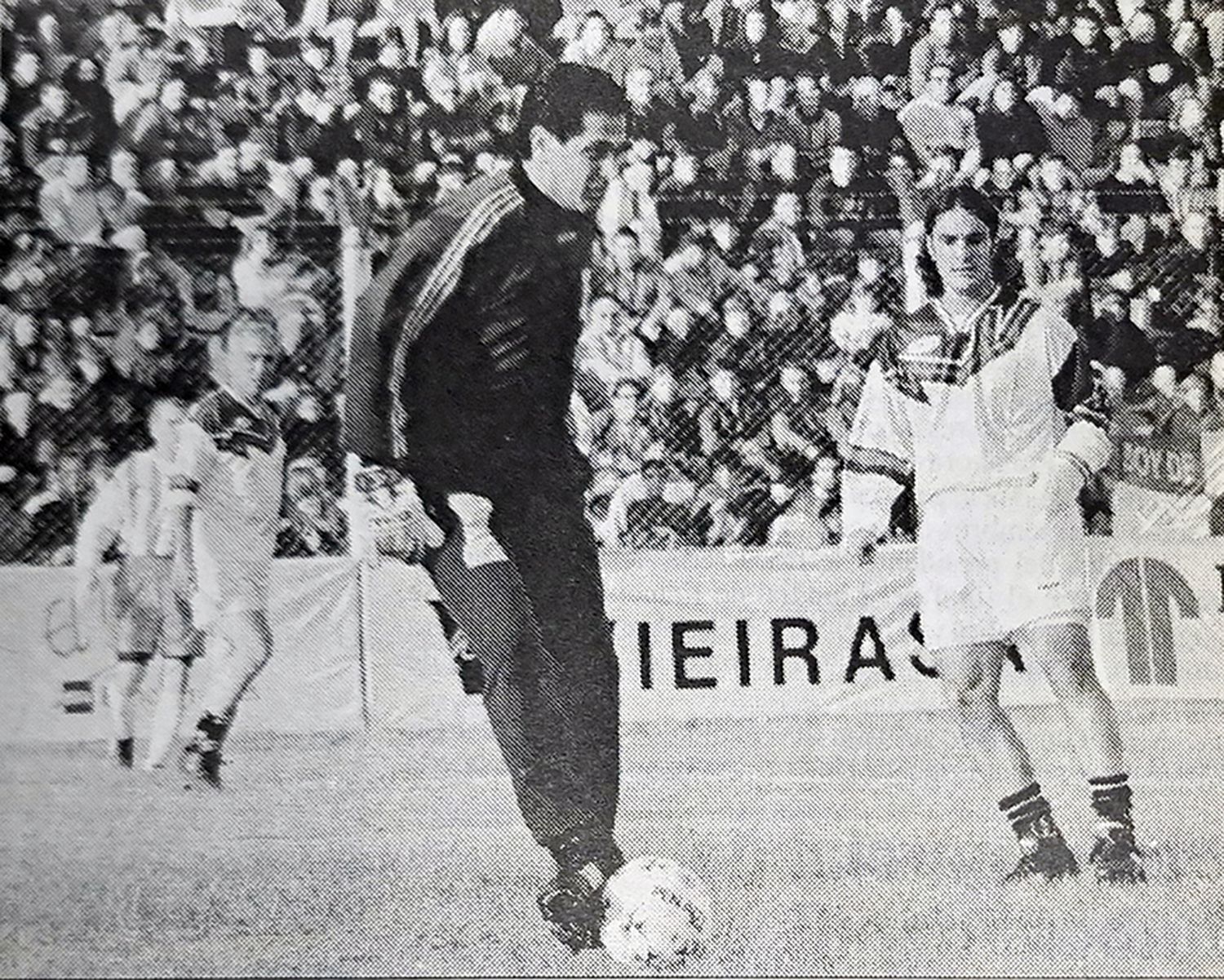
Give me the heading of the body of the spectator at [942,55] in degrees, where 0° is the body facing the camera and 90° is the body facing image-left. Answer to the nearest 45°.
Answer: approximately 0°

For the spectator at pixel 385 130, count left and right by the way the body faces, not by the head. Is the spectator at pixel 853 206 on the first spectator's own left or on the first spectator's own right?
on the first spectator's own left

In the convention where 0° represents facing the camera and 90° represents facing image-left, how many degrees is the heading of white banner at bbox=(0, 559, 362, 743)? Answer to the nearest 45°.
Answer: approximately 0°
